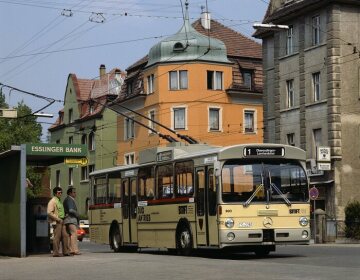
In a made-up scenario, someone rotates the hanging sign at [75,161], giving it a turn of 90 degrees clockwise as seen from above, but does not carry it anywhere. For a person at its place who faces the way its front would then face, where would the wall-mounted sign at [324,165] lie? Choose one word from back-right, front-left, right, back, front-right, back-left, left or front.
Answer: back-right

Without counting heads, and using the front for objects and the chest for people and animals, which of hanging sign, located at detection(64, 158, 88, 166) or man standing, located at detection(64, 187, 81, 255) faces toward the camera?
the hanging sign

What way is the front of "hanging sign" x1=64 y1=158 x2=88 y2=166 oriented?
toward the camera

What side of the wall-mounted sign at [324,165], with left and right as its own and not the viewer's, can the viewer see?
front

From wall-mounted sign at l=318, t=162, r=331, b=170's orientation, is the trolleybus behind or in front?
in front

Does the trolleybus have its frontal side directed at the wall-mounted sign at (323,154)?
no

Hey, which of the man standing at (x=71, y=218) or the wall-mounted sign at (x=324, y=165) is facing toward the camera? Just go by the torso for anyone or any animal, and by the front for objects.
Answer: the wall-mounted sign

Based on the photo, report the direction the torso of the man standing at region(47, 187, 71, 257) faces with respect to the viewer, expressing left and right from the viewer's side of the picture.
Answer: facing the viewer and to the right of the viewer
